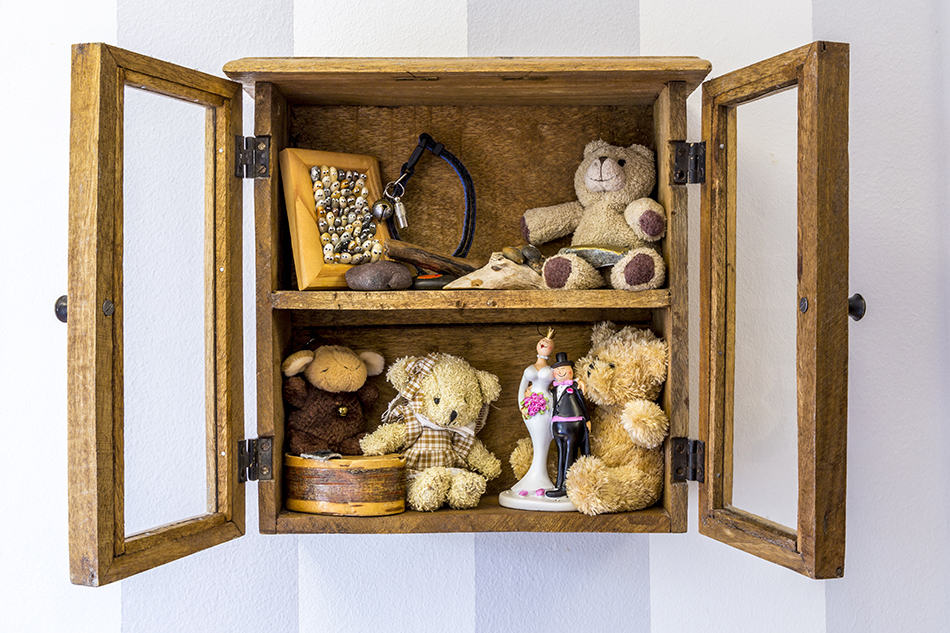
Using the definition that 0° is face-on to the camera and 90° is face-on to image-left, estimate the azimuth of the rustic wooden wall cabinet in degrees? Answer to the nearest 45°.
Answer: approximately 0°

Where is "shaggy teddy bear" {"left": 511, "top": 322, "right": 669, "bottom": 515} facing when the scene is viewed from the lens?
facing the viewer and to the left of the viewer

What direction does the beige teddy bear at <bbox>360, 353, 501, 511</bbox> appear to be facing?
toward the camera

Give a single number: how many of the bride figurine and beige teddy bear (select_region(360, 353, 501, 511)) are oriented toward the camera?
2
